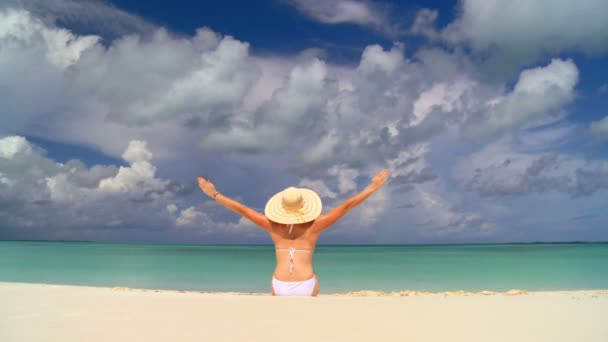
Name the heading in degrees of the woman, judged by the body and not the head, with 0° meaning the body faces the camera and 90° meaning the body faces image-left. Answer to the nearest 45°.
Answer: approximately 180°
